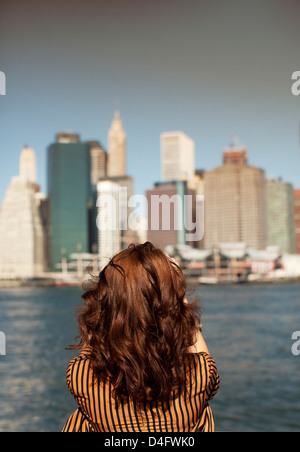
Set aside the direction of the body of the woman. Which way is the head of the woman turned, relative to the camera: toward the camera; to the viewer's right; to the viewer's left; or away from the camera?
away from the camera

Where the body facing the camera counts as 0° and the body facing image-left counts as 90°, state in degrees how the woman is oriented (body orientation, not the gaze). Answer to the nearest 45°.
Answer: approximately 180°
